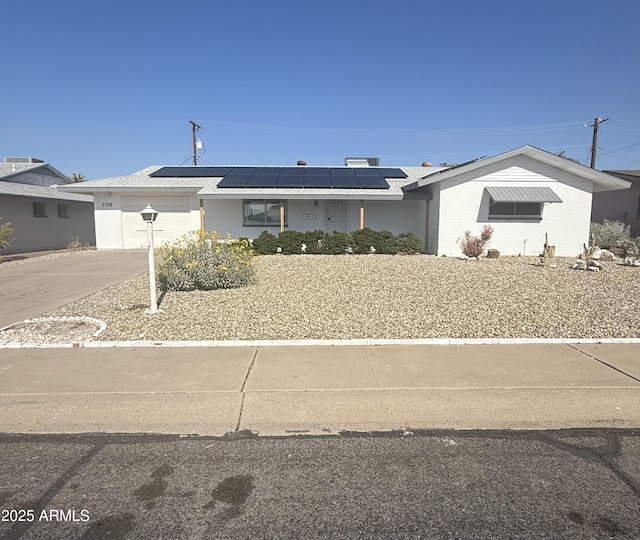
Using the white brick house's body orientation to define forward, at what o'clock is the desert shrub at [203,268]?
The desert shrub is roughly at 1 o'clock from the white brick house.

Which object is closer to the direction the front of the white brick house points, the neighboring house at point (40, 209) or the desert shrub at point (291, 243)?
the desert shrub

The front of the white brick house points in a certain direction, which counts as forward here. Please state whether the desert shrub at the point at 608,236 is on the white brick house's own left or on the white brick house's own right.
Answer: on the white brick house's own left

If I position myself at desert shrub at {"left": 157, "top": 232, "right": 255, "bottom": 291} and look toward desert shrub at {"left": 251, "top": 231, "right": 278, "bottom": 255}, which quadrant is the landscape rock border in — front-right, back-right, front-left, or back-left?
back-left

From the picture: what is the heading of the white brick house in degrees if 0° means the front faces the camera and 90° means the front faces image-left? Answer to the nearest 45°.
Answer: approximately 0°

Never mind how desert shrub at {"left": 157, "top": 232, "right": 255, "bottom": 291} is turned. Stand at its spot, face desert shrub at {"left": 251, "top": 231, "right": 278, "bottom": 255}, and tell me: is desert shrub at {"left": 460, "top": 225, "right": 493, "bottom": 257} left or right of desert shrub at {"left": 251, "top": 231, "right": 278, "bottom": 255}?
right

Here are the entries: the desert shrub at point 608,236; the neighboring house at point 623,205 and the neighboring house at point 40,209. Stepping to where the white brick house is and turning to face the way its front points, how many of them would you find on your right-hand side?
1

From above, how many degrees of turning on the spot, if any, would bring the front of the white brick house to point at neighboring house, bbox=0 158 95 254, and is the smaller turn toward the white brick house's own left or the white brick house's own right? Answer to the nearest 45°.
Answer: approximately 90° to the white brick house's own right

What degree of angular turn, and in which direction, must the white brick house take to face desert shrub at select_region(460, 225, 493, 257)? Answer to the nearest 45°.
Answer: approximately 45° to its left

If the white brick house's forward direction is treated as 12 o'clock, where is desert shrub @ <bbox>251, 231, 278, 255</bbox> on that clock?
The desert shrub is roughly at 2 o'clock from the white brick house.

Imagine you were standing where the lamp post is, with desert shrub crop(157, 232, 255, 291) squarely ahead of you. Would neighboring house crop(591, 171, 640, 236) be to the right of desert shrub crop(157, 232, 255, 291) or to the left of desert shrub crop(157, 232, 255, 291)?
right

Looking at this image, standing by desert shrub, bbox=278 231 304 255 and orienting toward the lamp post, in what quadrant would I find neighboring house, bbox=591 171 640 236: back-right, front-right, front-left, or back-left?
back-left

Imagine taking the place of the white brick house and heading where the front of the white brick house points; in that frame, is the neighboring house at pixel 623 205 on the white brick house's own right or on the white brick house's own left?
on the white brick house's own left

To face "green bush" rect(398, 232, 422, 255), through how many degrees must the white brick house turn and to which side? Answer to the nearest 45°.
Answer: approximately 45° to its left

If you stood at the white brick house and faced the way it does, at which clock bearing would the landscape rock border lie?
The landscape rock border is roughly at 1 o'clock from the white brick house.

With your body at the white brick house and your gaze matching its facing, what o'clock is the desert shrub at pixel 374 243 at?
The desert shrub is roughly at 12 o'clock from the white brick house.
